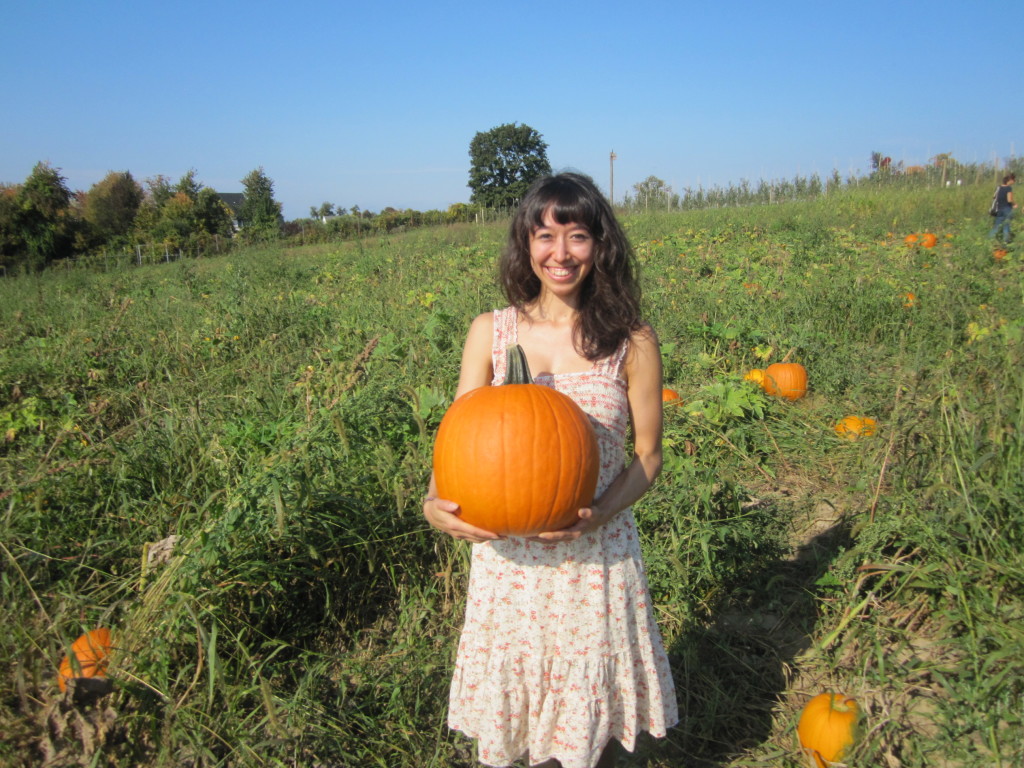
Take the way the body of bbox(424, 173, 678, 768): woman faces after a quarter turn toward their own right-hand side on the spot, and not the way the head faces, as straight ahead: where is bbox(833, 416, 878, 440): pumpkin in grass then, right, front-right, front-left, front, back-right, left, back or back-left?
back-right

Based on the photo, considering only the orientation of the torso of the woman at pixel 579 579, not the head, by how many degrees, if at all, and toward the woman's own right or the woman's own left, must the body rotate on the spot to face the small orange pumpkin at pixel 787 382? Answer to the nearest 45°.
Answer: approximately 135° to the woman's own left

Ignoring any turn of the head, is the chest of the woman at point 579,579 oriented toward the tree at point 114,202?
no

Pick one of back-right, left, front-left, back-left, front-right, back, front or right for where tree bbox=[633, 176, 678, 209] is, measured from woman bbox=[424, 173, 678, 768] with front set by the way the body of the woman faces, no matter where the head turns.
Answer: back

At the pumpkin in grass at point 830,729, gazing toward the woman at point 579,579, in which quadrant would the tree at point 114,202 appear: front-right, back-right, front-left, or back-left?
front-right

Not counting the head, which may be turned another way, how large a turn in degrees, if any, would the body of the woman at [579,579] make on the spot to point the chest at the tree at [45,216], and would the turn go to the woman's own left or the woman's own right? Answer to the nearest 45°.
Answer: approximately 135° to the woman's own right

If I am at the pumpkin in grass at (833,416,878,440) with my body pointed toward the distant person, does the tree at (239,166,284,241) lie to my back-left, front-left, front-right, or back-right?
front-left

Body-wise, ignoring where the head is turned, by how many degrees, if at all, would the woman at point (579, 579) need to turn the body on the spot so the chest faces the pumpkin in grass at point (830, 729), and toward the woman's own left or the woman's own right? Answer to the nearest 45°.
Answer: approximately 90° to the woman's own left

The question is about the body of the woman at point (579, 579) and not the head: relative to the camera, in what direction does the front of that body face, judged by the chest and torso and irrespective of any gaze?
toward the camera

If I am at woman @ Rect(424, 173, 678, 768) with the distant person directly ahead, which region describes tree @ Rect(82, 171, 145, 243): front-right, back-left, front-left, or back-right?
front-left

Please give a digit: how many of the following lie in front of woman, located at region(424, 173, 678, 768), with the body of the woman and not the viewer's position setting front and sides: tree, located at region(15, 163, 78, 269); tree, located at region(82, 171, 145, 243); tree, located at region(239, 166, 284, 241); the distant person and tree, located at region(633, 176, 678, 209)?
0

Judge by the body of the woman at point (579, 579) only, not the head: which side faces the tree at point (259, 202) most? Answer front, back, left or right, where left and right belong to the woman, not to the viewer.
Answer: back

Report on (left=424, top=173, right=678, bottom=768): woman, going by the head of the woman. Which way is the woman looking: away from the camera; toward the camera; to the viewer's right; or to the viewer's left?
toward the camera

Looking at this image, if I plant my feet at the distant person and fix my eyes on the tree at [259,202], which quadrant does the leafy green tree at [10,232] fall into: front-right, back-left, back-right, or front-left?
front-left

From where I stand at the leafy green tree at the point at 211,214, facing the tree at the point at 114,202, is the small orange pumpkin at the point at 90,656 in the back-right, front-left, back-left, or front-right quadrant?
back-left

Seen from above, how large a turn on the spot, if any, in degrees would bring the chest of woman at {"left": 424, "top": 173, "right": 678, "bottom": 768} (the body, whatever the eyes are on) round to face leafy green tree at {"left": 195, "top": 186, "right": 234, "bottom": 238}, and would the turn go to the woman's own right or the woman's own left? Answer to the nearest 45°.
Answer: approximately 135° to the woman's own right

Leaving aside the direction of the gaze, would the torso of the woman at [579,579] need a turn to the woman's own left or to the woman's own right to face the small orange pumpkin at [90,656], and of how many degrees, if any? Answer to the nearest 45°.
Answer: approximately 90° to the woman's own right

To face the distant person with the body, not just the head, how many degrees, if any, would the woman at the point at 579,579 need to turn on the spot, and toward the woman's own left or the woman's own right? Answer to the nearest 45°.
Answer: approximately 135° to the woman's own left
